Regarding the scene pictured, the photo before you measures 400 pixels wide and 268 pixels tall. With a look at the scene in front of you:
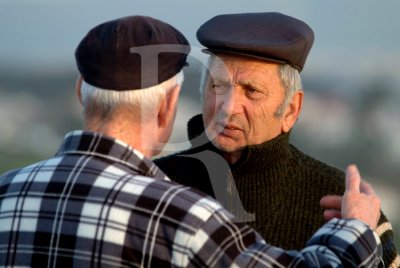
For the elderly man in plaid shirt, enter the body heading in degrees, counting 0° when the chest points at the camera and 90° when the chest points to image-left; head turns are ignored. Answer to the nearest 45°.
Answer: approximately 225°

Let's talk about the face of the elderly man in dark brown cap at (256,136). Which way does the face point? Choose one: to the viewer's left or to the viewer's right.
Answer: to the viewer's left

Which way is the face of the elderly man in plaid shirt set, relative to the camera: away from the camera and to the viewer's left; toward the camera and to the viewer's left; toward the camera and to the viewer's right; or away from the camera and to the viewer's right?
away from the camera and to the viewer's right

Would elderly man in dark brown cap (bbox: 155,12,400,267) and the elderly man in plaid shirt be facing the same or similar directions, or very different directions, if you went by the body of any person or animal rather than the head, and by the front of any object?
very different directions

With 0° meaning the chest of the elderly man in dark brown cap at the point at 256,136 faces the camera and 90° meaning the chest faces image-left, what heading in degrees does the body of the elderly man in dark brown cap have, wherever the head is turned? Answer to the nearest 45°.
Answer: approximately 45°
